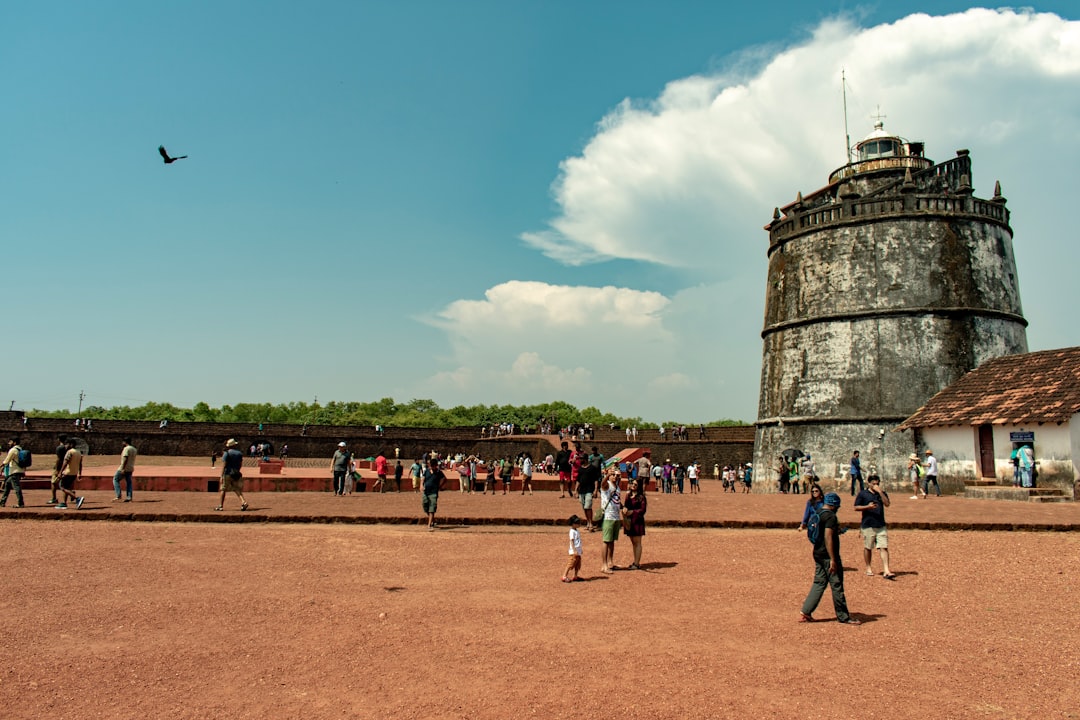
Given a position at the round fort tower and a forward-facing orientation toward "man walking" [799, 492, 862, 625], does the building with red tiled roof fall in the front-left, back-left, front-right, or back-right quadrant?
front-left

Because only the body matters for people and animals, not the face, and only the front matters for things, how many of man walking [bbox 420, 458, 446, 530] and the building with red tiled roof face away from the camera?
0

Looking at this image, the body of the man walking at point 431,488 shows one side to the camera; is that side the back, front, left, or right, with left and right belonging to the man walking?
front

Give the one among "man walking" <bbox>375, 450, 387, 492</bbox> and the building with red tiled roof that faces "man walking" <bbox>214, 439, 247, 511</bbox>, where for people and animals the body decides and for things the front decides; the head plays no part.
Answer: the building with red tiled roof

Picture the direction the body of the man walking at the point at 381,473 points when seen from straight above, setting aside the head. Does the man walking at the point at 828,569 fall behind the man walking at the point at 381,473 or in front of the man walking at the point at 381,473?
behind

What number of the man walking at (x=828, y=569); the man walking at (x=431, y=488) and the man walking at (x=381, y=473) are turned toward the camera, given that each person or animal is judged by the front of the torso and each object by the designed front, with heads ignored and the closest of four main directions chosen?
1

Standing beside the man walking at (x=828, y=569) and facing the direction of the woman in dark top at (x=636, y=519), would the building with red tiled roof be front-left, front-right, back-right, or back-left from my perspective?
front-right

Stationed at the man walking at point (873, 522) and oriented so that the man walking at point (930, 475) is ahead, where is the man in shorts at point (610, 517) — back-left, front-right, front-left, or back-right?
back-left

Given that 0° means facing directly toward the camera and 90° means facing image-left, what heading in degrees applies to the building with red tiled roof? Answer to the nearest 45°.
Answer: approximately 45°

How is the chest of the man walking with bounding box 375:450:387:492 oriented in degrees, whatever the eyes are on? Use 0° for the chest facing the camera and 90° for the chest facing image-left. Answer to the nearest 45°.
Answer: approximately 180°

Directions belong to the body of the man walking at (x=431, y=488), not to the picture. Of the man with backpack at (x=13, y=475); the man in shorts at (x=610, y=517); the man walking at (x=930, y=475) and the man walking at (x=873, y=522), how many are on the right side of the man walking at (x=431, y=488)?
1
